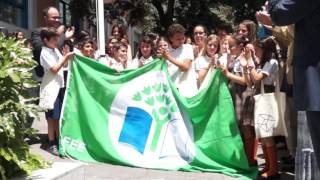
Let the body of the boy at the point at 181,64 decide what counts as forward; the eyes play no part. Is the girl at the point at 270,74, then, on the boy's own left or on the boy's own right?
on the boy's own left

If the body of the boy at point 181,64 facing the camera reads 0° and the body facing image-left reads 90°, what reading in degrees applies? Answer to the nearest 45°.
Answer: approximately 45°
